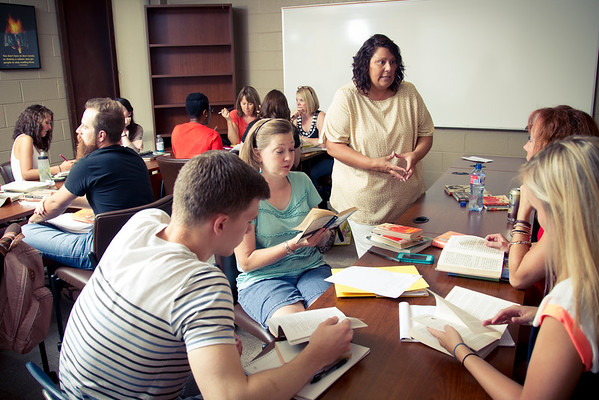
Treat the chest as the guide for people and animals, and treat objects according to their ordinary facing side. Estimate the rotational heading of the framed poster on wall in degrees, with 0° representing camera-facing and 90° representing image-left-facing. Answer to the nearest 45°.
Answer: approximately 0°

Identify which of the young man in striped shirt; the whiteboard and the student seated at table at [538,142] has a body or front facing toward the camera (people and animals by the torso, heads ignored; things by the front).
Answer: the whiteboard

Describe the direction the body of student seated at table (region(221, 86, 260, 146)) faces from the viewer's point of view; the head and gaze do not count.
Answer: toward the camera

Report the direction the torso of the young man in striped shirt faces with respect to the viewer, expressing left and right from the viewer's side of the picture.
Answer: facing away from the viewer and to the right of the viewer

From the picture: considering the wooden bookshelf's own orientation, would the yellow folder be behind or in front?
in front

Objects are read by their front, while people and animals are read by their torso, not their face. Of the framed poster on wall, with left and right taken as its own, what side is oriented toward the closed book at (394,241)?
front

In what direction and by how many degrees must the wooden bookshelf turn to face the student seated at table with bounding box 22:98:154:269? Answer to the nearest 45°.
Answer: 0° — it already faces them

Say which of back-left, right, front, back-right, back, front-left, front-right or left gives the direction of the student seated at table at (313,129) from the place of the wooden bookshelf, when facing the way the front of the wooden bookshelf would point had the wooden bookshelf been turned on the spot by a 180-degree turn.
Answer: back-right

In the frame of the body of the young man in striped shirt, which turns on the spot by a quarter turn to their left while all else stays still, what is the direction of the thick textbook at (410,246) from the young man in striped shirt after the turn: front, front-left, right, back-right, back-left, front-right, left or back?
right

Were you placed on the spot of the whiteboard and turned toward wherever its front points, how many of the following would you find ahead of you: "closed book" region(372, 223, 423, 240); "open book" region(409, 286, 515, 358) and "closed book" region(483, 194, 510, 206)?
3

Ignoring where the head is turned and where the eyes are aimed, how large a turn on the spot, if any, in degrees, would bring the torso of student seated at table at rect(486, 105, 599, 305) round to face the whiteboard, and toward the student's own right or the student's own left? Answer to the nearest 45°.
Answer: approximately 90° to the student's own right

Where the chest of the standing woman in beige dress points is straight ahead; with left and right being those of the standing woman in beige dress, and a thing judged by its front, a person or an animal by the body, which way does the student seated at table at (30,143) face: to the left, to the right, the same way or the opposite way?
to the left

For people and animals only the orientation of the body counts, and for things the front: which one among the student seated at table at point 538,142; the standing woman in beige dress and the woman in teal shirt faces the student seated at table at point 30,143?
the student seated at table at point 538,142

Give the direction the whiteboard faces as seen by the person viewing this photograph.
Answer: facing the viewer

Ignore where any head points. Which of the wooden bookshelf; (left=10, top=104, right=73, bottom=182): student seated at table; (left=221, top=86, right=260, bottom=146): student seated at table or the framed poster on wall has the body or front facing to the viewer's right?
(left=10, top=104, right=73, bottom=182): student seated at table

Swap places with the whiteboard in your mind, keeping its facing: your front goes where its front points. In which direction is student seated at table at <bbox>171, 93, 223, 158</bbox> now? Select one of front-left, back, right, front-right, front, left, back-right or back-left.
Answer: front-right

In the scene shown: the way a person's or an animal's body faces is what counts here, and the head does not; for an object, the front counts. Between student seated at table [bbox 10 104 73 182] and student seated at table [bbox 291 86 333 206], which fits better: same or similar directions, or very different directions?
very different directions
